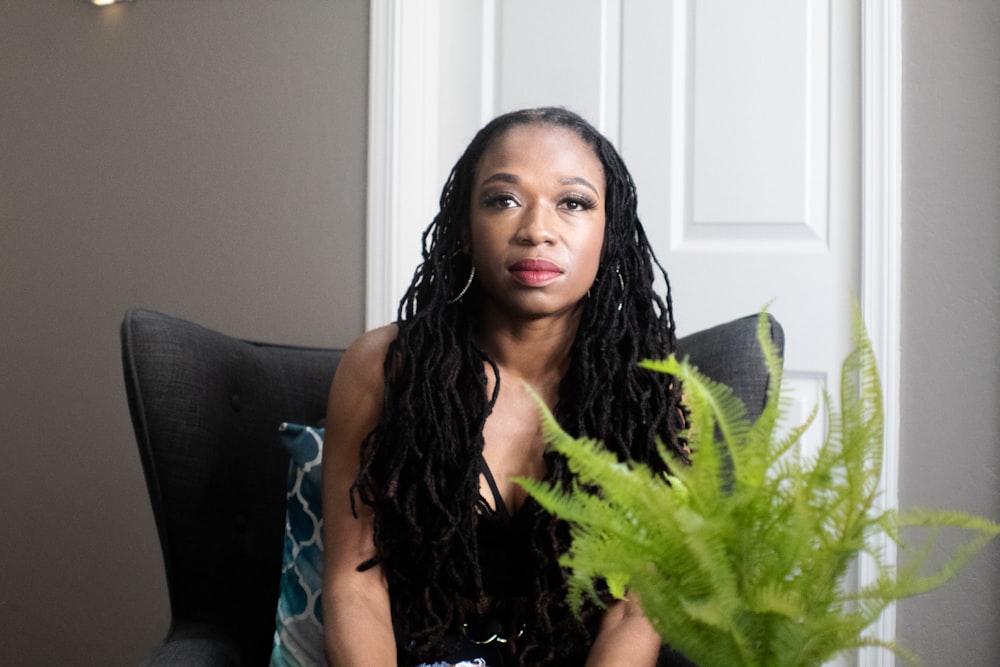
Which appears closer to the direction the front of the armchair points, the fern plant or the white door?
the fern plant

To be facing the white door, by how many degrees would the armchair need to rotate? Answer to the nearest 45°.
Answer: approximately 135° to its left

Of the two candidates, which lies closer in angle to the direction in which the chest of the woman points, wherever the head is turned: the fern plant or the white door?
the fern plant

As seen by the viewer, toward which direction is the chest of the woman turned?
toward the camera

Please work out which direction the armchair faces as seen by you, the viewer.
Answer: facing the viewer

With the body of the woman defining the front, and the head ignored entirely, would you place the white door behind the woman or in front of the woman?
behind

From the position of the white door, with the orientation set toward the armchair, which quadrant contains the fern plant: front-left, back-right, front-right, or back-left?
front-left

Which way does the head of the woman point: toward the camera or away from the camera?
toward the camera
